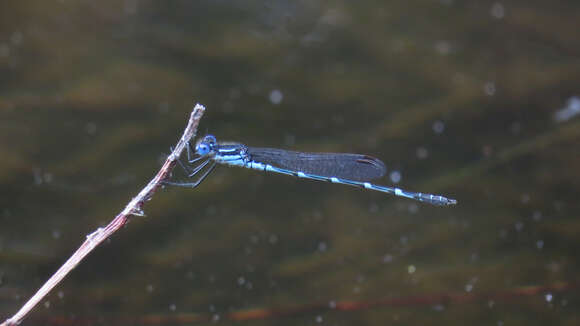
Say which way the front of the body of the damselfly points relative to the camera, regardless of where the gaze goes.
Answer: to the viewer's left
